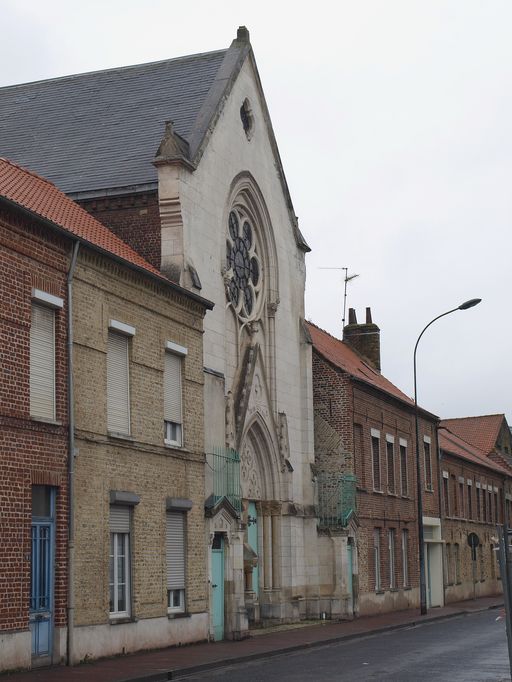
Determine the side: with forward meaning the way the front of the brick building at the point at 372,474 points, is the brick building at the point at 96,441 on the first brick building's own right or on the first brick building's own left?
on the first brick building's own right

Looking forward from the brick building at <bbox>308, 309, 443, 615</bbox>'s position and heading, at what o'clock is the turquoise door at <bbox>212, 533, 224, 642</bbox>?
The turquoise door is roughly at 2 o'clock from the brick building.

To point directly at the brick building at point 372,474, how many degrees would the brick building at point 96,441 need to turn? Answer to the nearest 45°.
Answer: approximately 90° to its left

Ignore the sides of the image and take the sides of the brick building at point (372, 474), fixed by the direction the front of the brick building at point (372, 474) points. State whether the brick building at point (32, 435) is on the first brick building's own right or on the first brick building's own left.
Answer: on the first brick building's own right

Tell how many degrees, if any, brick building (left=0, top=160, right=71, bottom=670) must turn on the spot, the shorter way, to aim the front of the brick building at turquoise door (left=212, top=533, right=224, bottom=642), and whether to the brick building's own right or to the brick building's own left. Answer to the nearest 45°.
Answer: approximately 90° to the brick building's own left

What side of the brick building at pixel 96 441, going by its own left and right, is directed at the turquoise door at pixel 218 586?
left

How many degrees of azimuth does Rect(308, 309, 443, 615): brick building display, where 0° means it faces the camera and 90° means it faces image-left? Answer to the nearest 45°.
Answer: approximately 315°

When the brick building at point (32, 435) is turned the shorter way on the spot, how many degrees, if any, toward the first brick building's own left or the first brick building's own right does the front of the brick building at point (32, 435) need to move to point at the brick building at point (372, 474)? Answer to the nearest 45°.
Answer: approximately 90° to the first brick building's own left
